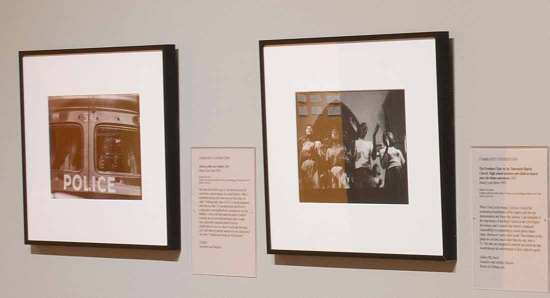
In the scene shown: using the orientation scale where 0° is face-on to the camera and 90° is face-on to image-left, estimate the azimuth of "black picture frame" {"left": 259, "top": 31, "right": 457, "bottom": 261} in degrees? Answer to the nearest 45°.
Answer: approximately 45°

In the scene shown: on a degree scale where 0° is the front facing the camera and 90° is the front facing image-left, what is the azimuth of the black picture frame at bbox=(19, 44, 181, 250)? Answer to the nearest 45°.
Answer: approximately 45°
